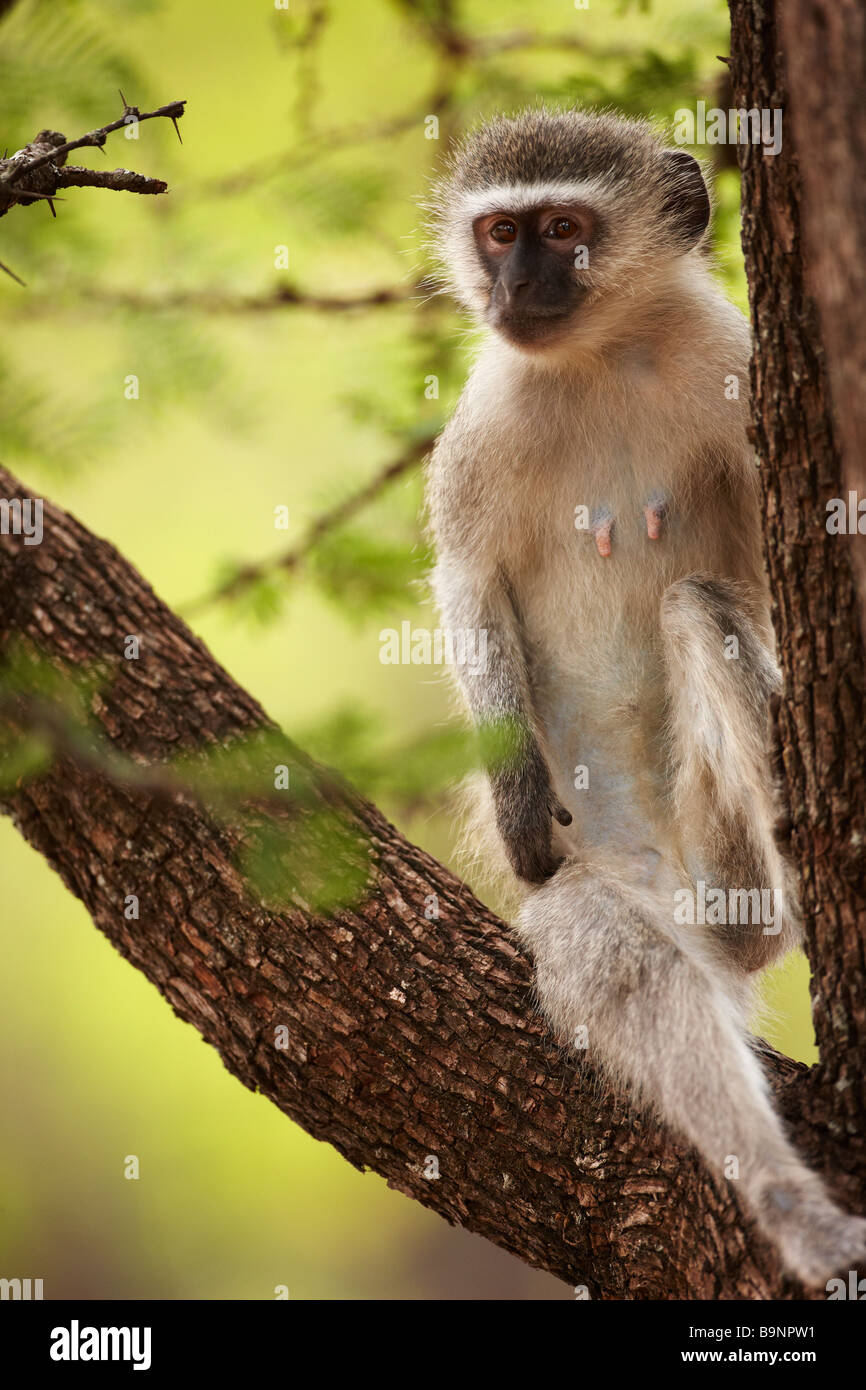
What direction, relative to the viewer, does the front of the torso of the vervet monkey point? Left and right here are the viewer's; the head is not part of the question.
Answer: facing the viewer
